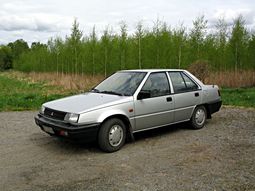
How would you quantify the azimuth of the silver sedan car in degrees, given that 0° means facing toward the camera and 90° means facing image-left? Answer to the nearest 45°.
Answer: approximately 45°

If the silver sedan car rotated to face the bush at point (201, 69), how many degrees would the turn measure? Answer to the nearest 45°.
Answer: approximately 135° to its right
